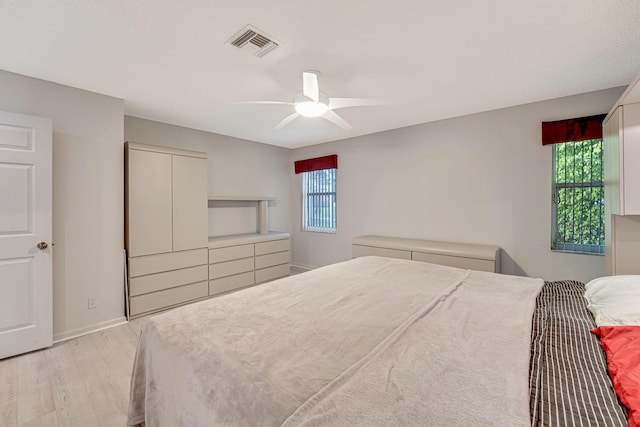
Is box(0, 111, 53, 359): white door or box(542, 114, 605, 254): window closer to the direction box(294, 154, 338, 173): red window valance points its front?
the white door

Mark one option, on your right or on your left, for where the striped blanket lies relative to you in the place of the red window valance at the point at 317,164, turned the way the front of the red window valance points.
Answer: on your left

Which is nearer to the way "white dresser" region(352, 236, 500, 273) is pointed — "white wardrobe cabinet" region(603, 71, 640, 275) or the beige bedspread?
the beige bedspread

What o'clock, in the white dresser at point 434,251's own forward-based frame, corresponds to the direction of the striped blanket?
The striped blanket is roughly at 10 o'clock from the white dresser.

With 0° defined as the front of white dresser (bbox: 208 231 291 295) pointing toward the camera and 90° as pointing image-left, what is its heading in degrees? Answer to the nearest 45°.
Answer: approximately 315°

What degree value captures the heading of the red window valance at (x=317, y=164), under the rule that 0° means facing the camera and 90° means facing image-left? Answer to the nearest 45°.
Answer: approximately 45°

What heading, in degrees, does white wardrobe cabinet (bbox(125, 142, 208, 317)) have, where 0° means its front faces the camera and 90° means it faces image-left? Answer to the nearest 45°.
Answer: approximately 315°
